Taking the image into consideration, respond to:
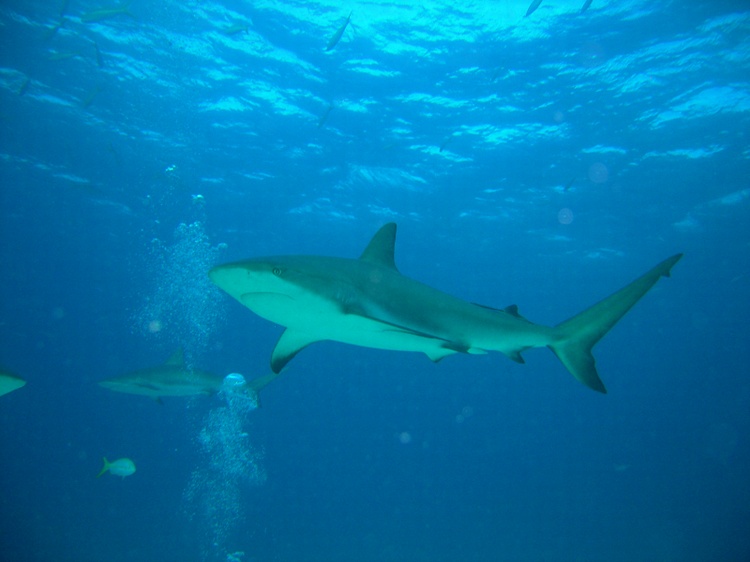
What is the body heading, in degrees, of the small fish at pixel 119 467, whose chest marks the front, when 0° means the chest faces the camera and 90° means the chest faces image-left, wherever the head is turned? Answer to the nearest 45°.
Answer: approximately 270°

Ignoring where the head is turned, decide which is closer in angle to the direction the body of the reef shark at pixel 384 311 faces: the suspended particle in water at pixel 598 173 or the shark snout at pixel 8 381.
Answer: the shark snout

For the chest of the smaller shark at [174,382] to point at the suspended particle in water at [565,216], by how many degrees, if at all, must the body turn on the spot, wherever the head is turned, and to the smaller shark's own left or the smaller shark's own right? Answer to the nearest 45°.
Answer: approximately 135° to the smaller shark's own right

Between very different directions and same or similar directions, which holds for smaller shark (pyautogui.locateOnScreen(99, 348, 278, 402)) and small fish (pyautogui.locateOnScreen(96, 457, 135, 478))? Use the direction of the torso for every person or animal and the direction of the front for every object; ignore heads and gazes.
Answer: very different directions

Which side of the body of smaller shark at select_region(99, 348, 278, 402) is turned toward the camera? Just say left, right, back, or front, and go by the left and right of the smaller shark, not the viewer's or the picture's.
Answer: left

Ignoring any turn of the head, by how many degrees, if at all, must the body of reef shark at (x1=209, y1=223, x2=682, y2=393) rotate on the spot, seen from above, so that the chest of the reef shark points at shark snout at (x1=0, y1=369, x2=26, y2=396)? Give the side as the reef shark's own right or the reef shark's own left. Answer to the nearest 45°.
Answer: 0° — it already faces it

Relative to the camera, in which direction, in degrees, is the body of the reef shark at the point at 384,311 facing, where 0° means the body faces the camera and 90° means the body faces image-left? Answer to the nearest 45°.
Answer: approximately 90°
